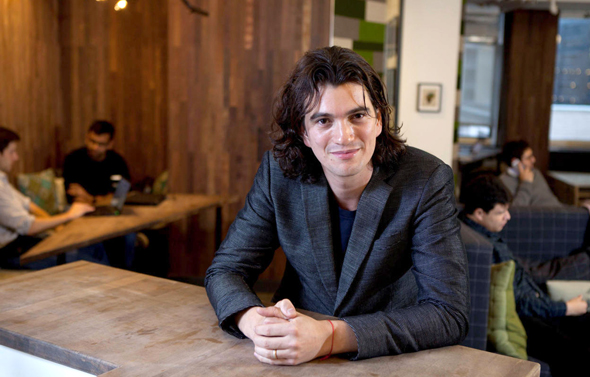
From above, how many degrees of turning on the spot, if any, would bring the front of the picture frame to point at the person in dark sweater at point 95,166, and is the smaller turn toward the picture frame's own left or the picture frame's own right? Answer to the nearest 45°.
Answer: approximately 90° to the picture frame's own right

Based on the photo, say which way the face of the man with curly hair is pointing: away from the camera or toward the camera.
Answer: toward the camera

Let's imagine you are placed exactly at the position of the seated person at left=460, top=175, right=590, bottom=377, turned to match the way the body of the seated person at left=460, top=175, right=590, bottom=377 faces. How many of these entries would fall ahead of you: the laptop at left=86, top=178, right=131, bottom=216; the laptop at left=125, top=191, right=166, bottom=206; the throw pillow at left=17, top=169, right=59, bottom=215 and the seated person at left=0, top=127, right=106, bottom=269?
0

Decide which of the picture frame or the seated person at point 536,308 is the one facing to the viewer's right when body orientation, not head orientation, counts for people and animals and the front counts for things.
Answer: the seated person

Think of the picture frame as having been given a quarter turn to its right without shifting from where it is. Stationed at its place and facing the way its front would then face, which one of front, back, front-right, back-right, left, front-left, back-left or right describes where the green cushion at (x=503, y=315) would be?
left

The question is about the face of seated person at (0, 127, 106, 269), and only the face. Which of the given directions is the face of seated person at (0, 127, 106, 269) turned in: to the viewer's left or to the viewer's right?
to the viewer's right

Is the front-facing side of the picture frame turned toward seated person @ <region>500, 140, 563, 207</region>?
no

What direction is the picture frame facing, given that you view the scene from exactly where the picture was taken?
facing the viewer

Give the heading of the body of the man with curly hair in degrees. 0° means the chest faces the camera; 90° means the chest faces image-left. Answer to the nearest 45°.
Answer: approximately 0°

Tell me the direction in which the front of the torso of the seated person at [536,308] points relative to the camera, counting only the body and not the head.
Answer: to the viewer's right

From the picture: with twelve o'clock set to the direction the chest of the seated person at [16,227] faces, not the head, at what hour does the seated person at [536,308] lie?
the seated person at [536,308] is roughly at 1 o'clock from the seated person at [16,227].

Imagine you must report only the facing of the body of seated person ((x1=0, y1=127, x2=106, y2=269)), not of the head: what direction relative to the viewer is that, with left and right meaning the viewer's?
facing to the right of the viewer

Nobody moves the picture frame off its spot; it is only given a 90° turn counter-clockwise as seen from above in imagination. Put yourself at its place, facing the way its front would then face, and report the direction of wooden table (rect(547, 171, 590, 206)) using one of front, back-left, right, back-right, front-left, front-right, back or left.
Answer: front-left

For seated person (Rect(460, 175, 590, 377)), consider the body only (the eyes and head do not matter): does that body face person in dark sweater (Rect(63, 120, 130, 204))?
no

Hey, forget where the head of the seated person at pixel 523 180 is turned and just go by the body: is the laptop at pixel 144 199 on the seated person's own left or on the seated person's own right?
on the seated person's own right

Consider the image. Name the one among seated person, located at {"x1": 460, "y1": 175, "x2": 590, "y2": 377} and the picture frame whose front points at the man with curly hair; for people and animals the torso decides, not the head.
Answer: the picture frame
